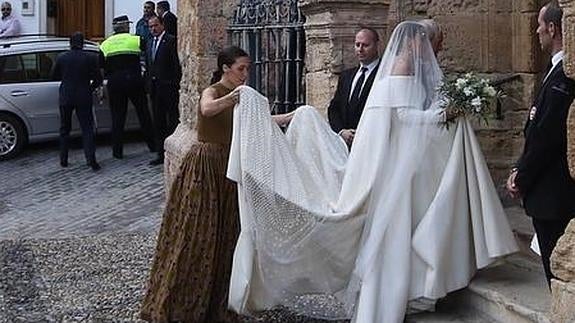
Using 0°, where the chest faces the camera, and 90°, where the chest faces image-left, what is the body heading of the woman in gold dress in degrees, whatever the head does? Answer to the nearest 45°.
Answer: approximately 270°

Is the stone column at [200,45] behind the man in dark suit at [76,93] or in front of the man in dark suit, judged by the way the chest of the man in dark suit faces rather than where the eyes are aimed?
behind

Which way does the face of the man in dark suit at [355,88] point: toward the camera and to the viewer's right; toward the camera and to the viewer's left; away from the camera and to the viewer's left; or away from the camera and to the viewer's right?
toward the camera and to the viewer's left

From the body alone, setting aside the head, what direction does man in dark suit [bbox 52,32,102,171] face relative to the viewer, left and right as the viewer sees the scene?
facing away from the viewer

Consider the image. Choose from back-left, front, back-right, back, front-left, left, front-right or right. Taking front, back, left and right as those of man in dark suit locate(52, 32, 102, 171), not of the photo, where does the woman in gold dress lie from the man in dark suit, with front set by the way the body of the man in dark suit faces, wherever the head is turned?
back

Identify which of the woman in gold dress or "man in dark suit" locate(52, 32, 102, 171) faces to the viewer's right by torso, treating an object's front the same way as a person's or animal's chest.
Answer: the woman in gold dress

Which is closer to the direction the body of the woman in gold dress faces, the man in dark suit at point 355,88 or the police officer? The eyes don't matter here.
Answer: the man in dark suit

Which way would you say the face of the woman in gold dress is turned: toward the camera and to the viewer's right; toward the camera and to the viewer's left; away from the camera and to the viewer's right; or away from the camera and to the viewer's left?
toward the camera and to the viewer's right

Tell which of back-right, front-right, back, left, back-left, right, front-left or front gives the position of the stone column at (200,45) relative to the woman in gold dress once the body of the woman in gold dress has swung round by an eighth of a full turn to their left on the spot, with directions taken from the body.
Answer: front-left

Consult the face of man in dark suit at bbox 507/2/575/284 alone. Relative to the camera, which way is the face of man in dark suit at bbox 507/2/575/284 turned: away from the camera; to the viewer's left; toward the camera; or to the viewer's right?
to the viewer's left

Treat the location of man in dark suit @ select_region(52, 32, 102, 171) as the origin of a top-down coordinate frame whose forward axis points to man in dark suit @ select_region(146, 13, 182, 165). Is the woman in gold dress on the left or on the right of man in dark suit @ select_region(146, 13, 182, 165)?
right

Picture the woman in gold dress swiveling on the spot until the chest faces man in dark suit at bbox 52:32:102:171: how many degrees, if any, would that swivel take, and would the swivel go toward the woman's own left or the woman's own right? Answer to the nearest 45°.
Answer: approximately 90° to the woman's own left

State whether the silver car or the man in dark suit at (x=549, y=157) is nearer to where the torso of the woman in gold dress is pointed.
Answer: the man in dark suit

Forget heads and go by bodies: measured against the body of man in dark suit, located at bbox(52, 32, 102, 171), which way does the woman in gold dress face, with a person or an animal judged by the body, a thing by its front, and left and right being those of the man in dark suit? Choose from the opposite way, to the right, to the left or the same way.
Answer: to the right
